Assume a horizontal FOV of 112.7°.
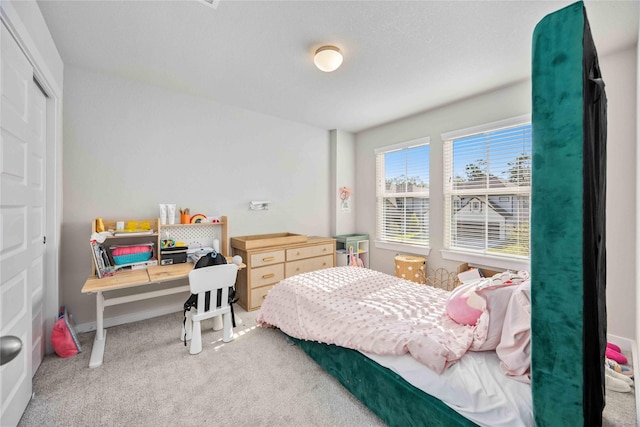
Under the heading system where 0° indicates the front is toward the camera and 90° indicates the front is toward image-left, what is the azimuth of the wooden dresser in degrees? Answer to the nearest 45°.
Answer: approximately 315°

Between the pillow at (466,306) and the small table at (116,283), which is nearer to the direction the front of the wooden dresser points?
the pillow

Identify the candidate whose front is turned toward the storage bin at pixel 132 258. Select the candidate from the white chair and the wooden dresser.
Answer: the white chair

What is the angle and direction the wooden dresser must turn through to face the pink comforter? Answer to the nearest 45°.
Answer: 0° — it already faces it

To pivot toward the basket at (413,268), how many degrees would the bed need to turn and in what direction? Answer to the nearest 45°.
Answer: approximately 45° to its right

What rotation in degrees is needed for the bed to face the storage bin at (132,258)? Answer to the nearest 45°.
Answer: approximately 45° to its left

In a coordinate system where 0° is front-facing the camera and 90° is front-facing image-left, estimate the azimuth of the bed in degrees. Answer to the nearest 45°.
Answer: approximately 135°

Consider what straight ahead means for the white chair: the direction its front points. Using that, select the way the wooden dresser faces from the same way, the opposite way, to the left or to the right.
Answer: the opposite way

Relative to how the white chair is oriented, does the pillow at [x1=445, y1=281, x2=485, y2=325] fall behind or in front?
behind

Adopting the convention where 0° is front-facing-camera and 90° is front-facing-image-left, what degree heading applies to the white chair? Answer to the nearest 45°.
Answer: approximately 135°

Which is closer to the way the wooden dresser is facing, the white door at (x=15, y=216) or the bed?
the bed
